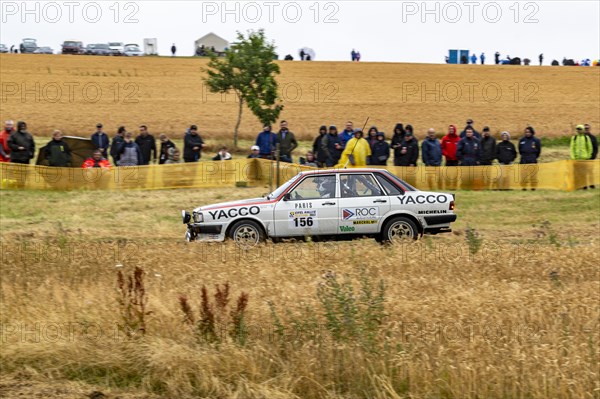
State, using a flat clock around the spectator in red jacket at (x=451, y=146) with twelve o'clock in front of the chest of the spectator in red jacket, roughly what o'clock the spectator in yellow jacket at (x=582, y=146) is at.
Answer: The spectator in yellow jacket is roughly at 9 o'clock from the spectator in red jacket.

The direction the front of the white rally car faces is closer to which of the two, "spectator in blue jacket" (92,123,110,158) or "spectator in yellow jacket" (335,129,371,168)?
the spectator in blue jacket

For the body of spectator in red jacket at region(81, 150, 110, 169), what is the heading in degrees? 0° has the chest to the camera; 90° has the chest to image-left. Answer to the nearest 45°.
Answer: approximately 0°

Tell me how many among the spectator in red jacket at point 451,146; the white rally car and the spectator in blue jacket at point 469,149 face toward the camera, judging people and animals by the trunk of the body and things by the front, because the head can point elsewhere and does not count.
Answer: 2

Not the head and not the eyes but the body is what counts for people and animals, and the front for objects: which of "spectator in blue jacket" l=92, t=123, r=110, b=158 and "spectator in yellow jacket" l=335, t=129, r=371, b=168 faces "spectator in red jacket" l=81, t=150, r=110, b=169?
the spectator in blue jacket

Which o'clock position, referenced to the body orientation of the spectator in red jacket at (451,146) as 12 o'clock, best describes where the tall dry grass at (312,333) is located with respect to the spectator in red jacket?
The tall dry grass is roughly at 12 o'clock from the spectator in red jacket.

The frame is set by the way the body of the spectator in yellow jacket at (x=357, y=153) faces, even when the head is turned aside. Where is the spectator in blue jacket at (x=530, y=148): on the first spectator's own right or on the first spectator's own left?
on the first spectator's own left

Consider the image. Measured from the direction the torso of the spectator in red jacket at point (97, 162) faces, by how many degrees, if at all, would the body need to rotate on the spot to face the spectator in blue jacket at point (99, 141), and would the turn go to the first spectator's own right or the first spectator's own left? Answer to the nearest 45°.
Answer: approximately 180°

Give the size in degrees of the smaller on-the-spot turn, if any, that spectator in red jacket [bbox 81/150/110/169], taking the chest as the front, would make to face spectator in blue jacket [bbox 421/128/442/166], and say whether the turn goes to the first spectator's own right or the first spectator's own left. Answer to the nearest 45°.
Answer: approximately 90° to the first spectator's own left

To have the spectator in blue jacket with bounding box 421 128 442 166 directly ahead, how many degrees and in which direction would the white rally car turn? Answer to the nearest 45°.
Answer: approximately 90° to its right

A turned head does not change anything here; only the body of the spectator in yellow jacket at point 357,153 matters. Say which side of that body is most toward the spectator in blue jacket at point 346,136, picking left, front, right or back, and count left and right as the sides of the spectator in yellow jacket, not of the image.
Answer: back
